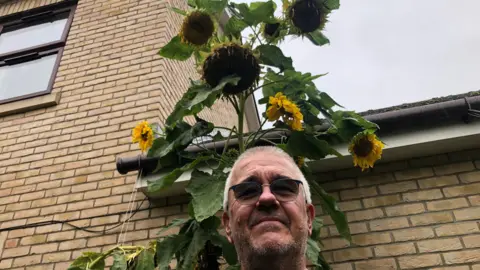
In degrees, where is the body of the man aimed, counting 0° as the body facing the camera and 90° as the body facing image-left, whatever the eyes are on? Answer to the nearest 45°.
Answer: approximately 0°
